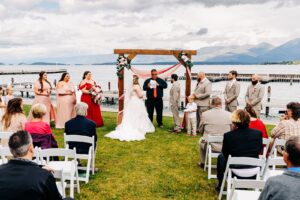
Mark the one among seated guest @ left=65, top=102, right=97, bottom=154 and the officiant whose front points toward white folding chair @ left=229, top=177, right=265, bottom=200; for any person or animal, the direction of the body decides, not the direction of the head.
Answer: the officiant

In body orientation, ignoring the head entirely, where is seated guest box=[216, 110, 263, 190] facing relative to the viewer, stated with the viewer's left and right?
facing away from the viewer

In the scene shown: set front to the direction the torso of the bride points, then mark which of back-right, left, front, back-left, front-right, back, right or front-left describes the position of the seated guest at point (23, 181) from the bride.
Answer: back-right

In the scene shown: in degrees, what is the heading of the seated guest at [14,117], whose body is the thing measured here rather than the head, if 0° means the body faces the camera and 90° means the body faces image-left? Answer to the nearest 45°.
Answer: approximately 225°

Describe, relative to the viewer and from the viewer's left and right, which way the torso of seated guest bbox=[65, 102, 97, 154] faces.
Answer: facing away from the viewer

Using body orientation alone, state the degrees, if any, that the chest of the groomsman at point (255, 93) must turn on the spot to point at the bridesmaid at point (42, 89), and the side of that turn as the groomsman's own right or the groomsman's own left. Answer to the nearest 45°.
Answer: approximately 45° to the groomsman's own right

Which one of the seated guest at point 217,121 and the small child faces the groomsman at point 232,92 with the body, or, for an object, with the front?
the seated guest

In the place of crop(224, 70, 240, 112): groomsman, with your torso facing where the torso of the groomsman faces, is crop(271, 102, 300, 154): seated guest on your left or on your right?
on your left

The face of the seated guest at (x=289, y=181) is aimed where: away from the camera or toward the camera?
away from the camera

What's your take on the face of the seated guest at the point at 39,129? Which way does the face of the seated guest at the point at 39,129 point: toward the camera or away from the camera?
away from the camera

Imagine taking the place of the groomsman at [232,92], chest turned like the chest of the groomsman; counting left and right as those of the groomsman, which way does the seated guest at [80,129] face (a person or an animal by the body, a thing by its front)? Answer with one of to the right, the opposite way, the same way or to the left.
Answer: to the right
